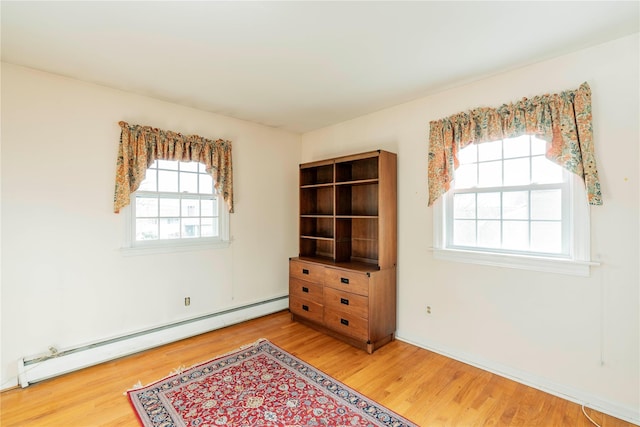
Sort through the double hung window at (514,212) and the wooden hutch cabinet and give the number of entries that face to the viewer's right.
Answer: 0

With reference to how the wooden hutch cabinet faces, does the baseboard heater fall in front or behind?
in front

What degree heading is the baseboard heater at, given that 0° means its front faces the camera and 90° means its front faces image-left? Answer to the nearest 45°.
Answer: approximately 315°

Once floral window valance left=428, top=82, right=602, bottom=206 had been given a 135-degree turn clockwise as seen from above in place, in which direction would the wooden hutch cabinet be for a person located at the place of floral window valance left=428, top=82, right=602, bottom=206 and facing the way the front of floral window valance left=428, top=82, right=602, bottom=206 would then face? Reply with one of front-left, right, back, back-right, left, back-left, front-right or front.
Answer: left

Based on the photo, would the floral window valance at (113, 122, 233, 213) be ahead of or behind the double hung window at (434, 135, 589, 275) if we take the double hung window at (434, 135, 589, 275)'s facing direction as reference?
ahead

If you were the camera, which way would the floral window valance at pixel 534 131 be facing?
facing the viewer and to the left of the viewer

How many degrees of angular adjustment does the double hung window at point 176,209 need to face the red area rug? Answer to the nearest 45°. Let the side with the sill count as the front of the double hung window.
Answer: approximately 45° to its right

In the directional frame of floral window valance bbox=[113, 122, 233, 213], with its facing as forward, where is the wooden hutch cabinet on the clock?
The wooden hutch cabinet is roughly at 11 o'clock from the floral window valance.

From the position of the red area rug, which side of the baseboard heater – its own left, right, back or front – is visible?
front

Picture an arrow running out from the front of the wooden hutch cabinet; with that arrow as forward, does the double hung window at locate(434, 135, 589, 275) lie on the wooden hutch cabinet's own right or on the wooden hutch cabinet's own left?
on the wooden hutch cabinet's own left

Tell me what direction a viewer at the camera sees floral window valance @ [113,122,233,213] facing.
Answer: facing the viewer and to the right of the viewer

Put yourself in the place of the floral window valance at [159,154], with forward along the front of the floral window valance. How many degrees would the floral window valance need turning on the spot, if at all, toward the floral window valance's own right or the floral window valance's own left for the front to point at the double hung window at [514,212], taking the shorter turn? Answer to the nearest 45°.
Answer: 0° — it already faces it
